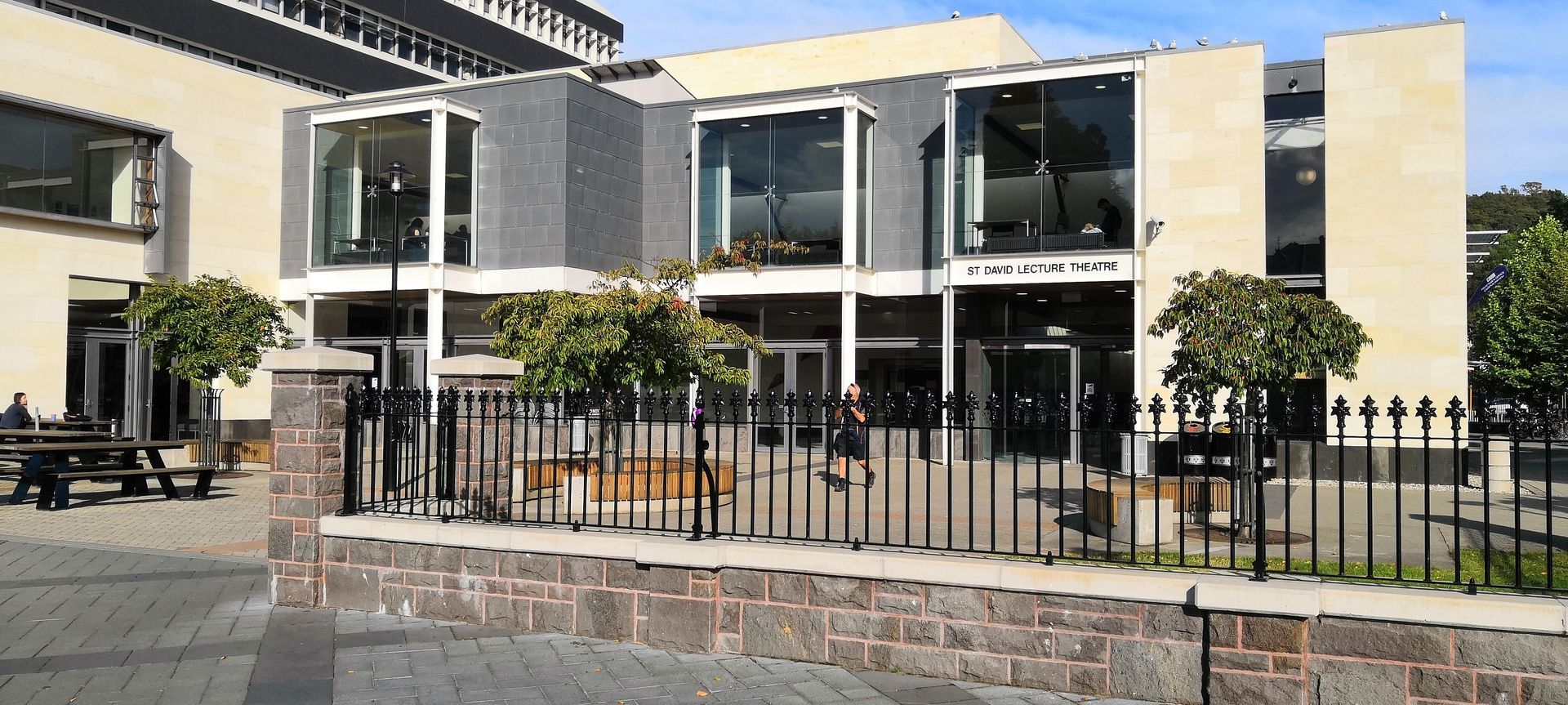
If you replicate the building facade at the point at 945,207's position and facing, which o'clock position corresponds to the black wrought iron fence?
The black wrought iron fence is roughly at 12 o'clock from the building facade.

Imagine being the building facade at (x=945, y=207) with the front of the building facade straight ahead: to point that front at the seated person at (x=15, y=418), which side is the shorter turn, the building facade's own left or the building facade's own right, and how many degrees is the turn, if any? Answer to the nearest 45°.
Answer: approximately 90° to the building facade's own right

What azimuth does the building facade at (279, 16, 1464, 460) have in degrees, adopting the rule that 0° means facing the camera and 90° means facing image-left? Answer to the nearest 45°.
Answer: approximately 0°

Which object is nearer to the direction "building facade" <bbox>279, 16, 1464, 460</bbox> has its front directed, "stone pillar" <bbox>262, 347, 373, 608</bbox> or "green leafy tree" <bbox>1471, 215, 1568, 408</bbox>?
the stone pillar

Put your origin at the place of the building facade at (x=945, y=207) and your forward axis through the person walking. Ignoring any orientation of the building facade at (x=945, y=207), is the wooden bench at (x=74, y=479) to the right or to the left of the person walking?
right

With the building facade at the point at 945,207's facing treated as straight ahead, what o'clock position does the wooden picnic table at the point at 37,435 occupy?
The wooden picnic table is roughly at 2 o'clock from the building facade.

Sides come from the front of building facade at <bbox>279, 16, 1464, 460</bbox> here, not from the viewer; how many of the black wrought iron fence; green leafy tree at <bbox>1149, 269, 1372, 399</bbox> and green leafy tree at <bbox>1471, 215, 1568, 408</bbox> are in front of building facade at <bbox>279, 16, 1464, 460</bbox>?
2

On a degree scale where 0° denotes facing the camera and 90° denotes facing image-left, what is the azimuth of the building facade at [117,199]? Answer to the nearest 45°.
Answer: approximately 315°

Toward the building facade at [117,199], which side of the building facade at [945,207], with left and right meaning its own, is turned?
right

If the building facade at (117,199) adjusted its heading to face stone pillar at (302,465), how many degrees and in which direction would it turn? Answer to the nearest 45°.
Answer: approximately 45° to its right

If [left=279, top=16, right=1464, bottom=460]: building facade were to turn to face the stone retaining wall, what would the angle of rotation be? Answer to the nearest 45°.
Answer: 0° — it already faces it
